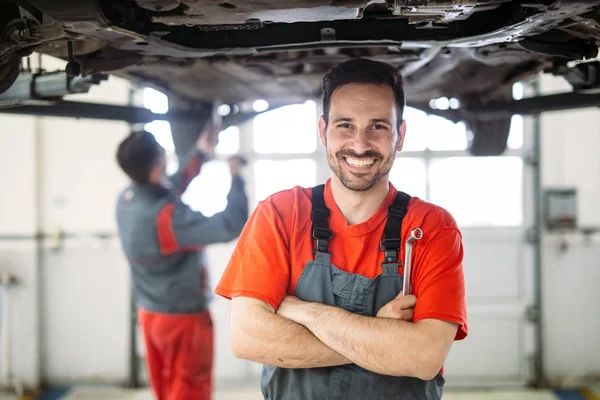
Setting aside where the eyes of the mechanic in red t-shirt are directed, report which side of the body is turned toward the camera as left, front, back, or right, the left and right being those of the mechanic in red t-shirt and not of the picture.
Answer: front
